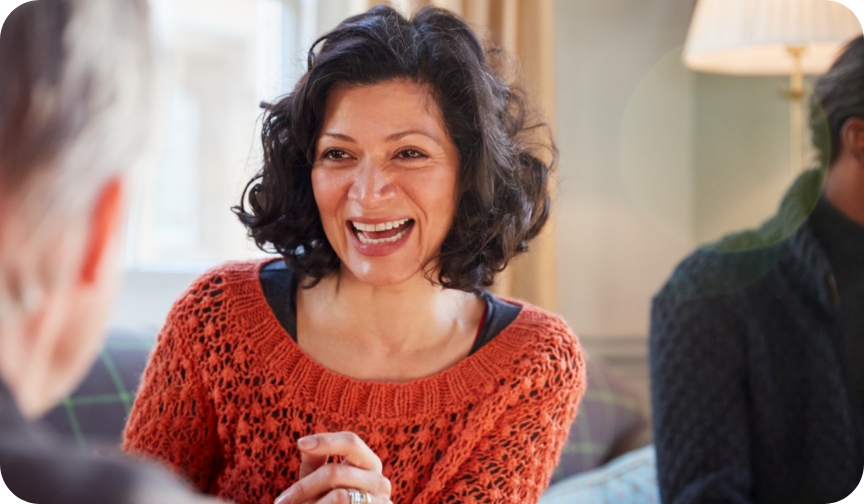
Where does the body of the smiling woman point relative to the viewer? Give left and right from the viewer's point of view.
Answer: facing the viewer

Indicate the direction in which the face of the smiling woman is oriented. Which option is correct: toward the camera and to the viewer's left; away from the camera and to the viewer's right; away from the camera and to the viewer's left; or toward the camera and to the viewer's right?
toward the camera and to the viewer's left
